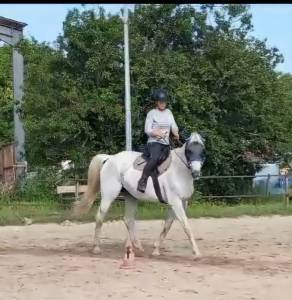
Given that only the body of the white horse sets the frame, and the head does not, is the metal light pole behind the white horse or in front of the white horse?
behind

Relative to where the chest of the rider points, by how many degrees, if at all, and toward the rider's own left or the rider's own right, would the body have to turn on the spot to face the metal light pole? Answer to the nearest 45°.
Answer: approximately 135° to the rider's own left

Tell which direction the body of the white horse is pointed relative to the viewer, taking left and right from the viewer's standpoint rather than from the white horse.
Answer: facing the viewer and to the right of the viewer

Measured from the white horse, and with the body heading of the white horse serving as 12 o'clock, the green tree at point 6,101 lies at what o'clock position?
The green tree is roughly at 7 o'clock from the white horse.

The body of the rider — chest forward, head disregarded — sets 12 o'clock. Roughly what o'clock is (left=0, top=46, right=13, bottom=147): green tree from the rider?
The green tree is roughly at 7 o'clock from the rider.

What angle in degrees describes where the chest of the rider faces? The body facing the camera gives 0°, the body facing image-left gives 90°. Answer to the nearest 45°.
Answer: approximately 315°
